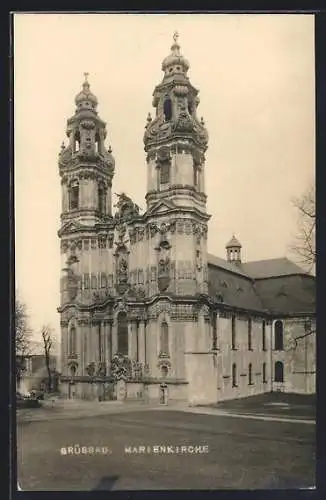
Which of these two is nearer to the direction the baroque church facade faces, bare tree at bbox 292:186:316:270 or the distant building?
the distant building

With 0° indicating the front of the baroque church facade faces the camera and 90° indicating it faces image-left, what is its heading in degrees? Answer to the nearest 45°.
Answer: approximately 45°
